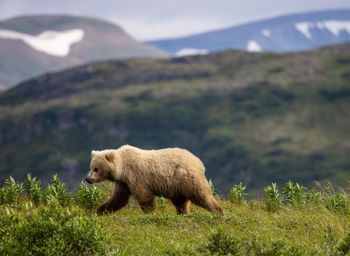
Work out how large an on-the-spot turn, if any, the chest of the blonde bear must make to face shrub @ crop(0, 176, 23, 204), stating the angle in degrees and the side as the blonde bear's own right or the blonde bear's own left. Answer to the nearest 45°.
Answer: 0° — it already faces it

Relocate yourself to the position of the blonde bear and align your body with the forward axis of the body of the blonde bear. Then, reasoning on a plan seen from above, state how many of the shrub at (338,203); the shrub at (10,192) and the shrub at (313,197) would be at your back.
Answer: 2

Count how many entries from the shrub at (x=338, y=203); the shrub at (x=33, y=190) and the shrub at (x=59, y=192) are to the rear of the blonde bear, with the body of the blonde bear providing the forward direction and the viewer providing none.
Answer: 1

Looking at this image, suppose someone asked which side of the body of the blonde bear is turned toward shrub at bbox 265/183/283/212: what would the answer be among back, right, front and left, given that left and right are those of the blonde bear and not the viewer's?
back

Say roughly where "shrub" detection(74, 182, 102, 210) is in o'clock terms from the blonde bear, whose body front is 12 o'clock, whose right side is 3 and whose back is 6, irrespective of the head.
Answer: The shrub is roughly at 1 o'clock from the blonde bear.

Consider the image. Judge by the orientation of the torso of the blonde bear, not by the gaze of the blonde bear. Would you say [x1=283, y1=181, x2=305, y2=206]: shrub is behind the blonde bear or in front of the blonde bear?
behind

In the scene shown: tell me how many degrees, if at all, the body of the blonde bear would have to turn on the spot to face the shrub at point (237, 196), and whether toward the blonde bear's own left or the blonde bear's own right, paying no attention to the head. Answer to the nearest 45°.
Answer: approximately 135° to the blonde bear's own right

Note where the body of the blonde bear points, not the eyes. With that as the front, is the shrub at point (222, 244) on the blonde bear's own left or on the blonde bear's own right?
on the blonde bear's own left

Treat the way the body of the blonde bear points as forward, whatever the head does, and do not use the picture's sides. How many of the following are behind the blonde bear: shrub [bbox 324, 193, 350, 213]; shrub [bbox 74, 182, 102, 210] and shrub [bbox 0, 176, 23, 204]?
1

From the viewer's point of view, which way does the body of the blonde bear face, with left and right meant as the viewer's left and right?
facing to the left of the viewer
